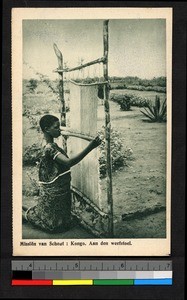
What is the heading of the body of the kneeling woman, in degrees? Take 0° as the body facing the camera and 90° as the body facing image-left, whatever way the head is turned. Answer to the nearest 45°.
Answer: approximately 270°

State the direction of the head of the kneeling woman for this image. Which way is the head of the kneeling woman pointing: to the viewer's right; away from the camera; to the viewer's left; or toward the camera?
to the viewer's right

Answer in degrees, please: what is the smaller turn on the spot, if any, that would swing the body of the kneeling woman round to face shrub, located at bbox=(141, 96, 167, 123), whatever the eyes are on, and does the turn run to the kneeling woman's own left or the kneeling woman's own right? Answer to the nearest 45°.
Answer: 0° — they already face it
